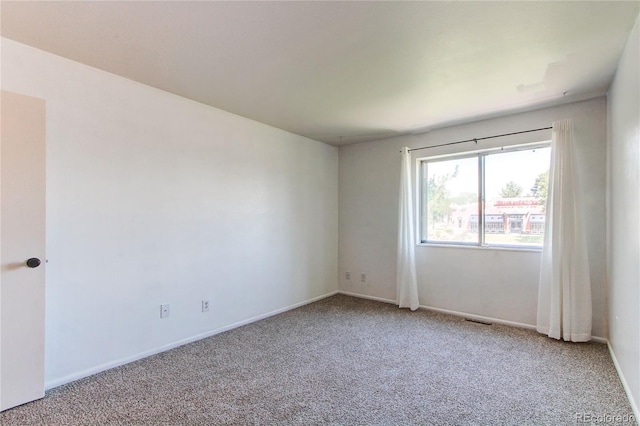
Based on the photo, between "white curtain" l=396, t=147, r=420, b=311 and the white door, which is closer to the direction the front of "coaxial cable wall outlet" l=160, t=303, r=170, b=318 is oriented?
the white curtain

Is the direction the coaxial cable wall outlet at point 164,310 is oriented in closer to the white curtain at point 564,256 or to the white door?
the white curtain

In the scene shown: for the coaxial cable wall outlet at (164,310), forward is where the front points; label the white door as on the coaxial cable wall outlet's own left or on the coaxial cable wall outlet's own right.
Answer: on the coaxial cable wall outlet's own right

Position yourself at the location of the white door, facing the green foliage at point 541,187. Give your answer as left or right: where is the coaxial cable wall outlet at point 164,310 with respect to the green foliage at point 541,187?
left

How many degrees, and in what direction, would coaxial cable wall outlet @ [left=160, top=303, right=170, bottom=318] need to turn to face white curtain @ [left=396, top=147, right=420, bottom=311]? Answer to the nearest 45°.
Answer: approximately 45° to its left

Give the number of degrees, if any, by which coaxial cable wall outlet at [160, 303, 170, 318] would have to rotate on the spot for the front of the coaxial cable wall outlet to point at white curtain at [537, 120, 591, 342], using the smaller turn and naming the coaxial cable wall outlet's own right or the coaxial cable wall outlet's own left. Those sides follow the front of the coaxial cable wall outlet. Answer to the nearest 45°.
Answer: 0° — it already faces it

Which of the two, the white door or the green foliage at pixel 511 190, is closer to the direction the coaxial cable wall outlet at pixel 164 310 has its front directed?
the green foliage

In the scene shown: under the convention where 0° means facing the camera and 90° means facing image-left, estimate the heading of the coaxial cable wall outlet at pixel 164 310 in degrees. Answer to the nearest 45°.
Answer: approximately 315°
